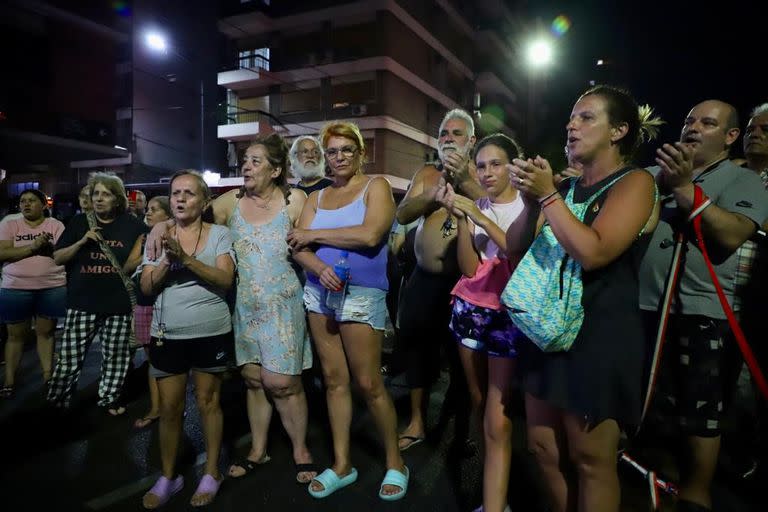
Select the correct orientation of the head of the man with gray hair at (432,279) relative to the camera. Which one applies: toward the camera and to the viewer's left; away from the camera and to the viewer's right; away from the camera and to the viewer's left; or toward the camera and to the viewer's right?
toward the camera and to the viewer's left

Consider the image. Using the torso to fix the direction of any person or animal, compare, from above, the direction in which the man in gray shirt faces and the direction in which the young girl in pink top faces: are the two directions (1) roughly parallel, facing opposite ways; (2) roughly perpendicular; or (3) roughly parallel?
roughly parallel

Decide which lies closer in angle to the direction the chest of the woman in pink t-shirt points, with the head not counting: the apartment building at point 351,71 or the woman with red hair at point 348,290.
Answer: the woman with red hair

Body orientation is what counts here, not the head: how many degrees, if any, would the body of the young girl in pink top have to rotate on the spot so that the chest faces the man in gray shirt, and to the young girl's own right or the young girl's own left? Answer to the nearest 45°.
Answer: approximately 135° to the young girl's own left

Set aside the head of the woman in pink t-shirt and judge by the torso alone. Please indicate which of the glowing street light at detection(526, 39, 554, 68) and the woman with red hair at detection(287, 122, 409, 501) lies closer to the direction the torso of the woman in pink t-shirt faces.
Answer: the woman with red hair

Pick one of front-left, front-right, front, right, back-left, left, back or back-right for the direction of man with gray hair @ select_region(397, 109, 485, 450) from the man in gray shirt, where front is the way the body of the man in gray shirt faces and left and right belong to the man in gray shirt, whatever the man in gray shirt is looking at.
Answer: front-right

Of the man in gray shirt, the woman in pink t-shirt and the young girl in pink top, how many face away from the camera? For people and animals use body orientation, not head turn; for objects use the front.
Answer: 0

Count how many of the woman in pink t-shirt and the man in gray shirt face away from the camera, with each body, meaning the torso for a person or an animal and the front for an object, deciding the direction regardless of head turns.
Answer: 0

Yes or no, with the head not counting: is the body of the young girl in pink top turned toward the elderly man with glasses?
no

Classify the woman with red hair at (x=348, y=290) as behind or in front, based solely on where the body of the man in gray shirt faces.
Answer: in front

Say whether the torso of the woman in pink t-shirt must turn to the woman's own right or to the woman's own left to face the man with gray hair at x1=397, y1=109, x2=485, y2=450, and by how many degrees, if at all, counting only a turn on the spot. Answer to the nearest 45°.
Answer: approximately 45° to the woman's own left

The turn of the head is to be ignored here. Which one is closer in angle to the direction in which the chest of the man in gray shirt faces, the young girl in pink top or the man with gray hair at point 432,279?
the young girl in pink top

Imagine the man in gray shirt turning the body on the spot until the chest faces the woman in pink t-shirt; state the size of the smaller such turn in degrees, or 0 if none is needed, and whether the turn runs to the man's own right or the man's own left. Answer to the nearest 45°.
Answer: approximately 45° to the man's own right

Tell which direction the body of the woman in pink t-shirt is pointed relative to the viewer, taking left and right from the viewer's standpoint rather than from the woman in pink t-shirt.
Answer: facing the viewer

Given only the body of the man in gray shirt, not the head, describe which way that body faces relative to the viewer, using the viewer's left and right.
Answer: facing the viewer and to the left of the viewer

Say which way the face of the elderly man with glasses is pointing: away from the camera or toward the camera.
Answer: toward the camera

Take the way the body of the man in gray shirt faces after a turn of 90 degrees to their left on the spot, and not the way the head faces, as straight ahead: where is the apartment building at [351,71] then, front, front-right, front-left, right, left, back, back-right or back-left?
back
